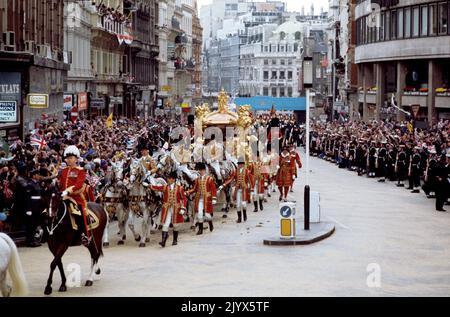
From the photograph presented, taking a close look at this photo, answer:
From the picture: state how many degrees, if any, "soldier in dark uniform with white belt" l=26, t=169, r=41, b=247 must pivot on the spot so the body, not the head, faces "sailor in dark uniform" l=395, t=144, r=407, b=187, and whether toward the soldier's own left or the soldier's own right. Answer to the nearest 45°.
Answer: approximately 90° to the soldier's own left

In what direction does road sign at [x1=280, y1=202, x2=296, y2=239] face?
toward the camera

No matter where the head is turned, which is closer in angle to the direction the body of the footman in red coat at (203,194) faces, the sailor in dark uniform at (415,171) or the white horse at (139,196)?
the white horse

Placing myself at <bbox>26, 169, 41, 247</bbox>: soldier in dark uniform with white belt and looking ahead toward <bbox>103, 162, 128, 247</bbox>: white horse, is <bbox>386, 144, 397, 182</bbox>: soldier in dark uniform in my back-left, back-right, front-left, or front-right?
front-left

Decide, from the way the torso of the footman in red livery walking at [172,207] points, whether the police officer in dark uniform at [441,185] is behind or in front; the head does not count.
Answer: behind

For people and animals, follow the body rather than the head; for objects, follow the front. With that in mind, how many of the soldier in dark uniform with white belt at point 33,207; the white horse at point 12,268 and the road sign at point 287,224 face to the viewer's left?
1

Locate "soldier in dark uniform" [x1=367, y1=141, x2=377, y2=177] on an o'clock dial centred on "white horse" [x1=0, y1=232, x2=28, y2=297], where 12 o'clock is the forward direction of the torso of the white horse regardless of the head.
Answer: The soldier in dark uniform is roughly at 4 o'clock from the white horse.

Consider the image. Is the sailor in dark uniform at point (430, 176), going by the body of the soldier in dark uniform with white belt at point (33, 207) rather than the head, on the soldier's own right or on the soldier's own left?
on the soldier's own left

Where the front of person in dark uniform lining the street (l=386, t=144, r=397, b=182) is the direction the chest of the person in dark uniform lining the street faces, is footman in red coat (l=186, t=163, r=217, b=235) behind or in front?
in front

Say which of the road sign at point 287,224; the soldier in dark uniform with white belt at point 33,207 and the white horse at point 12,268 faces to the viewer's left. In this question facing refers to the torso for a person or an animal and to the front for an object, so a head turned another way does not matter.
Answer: the white horse

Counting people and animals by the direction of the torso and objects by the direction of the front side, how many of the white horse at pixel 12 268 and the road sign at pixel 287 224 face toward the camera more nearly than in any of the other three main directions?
1

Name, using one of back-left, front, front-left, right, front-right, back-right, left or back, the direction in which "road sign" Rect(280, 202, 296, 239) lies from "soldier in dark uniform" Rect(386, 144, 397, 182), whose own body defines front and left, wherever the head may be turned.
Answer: front-left

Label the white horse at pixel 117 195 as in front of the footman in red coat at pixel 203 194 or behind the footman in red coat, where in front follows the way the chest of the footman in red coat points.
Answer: in front
